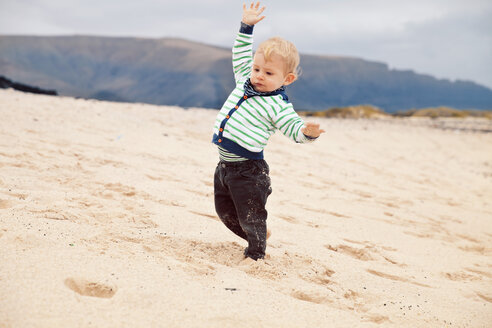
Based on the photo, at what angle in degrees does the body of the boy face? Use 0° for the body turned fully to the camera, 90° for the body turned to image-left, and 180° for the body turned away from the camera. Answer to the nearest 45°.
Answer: approximately 45°
